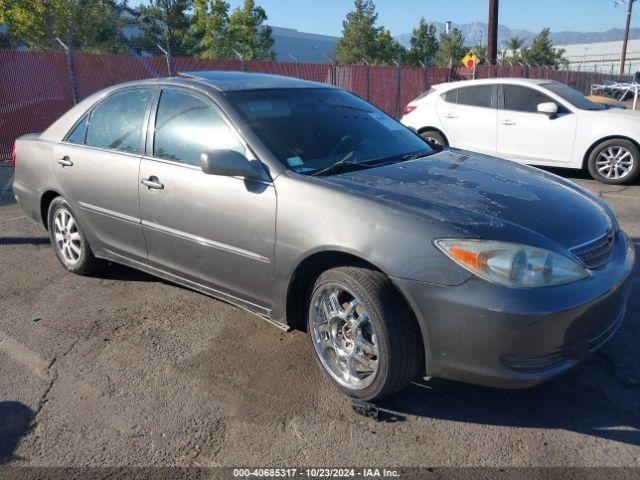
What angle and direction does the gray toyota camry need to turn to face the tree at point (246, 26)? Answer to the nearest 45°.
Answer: approximately 135° to its left

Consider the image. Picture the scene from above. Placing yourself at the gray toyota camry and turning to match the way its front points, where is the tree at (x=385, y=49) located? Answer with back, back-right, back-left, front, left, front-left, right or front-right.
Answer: back-left

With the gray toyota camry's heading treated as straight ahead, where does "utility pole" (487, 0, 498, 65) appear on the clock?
The utility pole is roughly at 8 o'clock from the gray toyota camry.

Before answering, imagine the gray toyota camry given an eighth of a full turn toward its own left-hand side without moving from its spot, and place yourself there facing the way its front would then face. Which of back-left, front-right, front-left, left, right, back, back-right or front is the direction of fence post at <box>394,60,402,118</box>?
left

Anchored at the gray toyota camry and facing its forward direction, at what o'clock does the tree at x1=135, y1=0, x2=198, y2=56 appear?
The tree is roughly at 7 o'clock from the gray toyota camry.

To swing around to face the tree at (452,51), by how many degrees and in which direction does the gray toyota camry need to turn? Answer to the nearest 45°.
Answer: approximately 135° to its left

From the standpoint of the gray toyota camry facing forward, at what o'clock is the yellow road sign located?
The yellow road sign is roughly at 8 o'clock from the gray toyota camry.

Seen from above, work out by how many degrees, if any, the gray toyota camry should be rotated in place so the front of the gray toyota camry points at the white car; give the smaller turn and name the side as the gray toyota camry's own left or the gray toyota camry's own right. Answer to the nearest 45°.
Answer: approximately 90° to the gray toyota camry's own left

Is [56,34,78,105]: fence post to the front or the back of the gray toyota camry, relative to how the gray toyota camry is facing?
to the back

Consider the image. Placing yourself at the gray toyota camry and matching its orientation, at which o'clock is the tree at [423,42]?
The tree is roughly at 8 o'clock from the gray toyota camry.

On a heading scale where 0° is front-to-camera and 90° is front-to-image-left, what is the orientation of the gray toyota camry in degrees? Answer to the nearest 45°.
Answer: approximately 315°

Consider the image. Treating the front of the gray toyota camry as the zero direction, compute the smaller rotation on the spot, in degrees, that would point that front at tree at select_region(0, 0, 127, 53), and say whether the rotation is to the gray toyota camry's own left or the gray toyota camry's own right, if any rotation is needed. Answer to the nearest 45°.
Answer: approximately 180°
